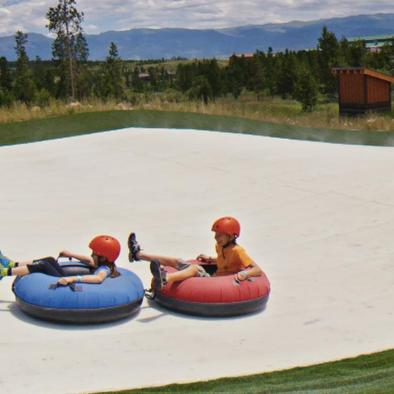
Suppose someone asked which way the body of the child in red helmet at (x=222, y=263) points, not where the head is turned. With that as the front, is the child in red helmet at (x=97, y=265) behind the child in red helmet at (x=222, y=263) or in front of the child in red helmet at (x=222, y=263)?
in front

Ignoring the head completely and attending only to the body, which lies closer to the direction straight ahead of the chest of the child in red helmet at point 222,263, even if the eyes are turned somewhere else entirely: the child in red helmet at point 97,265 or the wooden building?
the child in red helmet

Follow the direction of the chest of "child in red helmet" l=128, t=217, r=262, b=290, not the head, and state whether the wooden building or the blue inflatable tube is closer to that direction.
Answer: the blue inflatable tube

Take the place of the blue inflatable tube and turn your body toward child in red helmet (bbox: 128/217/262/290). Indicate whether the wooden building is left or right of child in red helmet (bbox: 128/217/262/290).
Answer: left

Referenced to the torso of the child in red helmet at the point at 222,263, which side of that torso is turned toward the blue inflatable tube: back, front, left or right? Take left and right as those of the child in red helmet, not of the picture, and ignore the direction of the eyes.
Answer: front

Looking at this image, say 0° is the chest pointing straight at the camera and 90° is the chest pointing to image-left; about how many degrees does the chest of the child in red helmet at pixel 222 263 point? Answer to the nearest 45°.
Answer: approximately 90°
